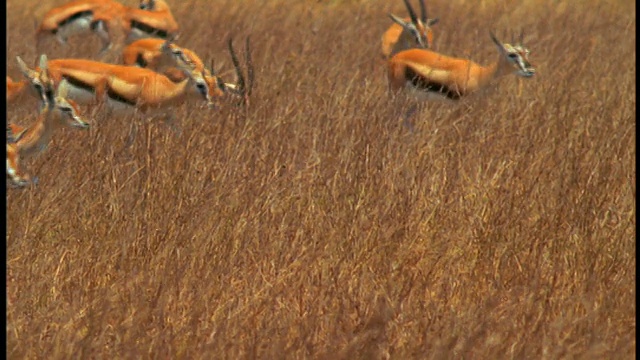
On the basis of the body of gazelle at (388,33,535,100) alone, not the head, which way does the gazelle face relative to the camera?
to the viewer's right

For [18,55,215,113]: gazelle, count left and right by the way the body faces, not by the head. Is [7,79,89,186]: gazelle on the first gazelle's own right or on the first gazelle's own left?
on the first gazelle's own right

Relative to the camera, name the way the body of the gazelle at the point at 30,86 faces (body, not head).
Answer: to the viewer's right

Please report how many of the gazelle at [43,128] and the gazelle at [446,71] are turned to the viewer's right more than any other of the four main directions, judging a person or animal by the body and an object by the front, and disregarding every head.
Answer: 2

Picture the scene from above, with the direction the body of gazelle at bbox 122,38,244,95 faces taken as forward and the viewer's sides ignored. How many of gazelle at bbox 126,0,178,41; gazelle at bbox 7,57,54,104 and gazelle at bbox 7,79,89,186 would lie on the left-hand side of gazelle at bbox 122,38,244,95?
1

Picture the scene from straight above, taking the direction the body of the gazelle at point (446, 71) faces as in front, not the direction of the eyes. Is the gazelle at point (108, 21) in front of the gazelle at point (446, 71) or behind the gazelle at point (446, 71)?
behind

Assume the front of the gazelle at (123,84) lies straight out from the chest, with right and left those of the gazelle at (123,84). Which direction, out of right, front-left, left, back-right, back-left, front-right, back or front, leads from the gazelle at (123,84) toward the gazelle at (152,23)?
left

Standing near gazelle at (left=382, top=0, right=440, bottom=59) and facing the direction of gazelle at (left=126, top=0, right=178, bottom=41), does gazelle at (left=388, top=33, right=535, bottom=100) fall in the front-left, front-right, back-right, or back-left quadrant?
back-left

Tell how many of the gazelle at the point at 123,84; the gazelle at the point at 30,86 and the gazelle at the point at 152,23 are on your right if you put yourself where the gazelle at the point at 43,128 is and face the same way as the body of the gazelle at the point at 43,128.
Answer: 0

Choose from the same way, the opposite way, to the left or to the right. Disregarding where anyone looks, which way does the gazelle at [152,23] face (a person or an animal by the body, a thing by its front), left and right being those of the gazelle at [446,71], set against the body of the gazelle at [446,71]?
the same way

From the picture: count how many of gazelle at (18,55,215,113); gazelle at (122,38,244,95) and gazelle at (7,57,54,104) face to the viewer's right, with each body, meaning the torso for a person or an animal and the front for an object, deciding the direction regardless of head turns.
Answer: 3

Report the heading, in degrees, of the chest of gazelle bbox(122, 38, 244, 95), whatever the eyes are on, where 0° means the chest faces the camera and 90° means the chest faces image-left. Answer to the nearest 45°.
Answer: approximately 270°

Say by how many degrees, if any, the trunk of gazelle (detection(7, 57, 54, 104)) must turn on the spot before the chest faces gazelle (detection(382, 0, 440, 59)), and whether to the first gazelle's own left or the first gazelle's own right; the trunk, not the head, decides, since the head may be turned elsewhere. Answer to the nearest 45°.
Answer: approximately 45° to the first gazelle's own left

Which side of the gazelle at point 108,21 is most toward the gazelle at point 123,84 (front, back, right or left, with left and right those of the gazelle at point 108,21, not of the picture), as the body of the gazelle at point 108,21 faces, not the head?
right

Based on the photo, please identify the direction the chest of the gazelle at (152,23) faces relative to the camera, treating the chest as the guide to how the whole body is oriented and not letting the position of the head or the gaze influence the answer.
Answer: to the viewer's right

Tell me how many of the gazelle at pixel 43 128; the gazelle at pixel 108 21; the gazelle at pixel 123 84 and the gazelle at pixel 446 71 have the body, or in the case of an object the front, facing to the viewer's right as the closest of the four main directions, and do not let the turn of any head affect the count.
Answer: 4

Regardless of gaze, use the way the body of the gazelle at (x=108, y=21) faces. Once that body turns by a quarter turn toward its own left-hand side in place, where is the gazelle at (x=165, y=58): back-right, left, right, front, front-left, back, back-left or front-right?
back

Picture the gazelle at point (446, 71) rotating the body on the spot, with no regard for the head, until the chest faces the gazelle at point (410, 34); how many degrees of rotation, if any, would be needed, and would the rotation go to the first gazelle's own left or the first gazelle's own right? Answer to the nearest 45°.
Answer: approximately 90° to the first gazelle's own left

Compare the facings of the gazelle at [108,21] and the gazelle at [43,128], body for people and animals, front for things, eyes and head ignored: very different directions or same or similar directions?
same or similar directions

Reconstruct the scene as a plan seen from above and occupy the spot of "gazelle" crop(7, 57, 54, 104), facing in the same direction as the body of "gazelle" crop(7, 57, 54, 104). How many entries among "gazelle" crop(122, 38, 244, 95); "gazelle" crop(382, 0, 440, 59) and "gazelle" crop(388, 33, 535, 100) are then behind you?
0
